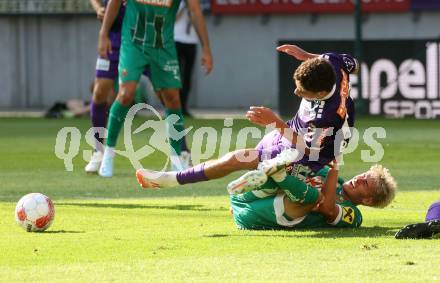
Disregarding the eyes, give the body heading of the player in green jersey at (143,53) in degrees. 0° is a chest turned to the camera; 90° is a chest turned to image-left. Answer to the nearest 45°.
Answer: approximately 0°

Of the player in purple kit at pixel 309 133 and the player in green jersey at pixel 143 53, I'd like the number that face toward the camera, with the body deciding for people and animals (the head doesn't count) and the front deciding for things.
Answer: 1

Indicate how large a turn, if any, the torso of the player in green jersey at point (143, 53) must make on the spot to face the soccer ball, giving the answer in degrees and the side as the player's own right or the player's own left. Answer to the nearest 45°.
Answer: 0° — they already face it

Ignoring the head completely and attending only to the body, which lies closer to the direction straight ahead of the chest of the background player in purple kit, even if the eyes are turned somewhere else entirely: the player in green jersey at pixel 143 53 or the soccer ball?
the soccer ball

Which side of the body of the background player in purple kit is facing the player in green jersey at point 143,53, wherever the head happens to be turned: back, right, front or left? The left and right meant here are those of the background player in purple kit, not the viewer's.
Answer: front

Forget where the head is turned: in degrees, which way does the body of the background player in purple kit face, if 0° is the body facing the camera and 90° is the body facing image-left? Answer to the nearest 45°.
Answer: approximately 45°

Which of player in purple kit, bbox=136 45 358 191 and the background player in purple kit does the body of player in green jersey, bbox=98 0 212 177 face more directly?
the player in purple kit
